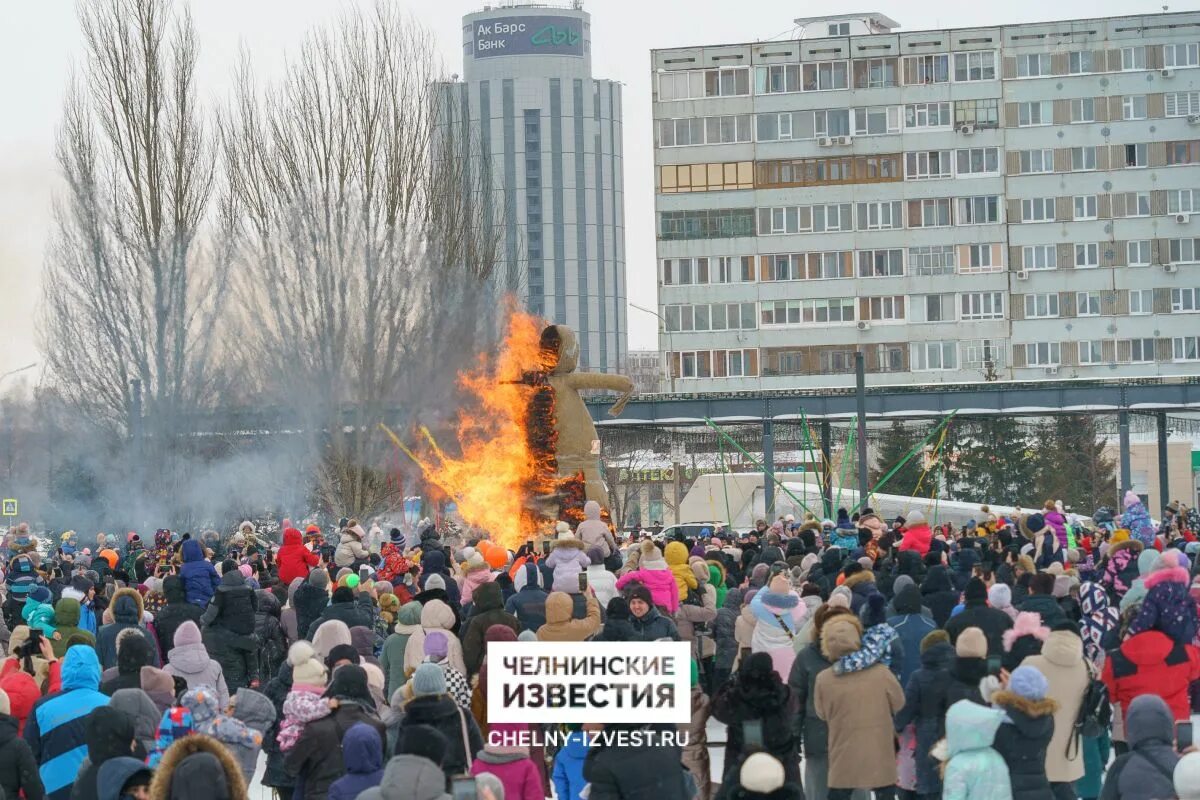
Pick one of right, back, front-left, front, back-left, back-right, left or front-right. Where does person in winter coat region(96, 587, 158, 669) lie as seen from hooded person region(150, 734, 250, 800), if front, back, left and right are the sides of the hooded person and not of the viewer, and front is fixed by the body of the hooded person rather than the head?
front

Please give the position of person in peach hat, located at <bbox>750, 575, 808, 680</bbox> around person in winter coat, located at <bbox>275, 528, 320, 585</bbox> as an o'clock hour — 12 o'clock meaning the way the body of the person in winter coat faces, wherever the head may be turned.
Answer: The person in peach hat is roughly at 5 o'clock from the person in winter coat.

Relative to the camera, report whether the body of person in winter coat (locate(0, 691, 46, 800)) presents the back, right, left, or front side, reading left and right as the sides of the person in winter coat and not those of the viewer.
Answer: back

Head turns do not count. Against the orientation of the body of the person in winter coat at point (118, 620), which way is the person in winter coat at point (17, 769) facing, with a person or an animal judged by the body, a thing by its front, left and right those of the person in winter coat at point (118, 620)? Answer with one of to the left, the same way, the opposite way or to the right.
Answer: the same way

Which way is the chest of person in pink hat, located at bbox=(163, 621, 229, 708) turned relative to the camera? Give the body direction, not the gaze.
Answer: away from the camera

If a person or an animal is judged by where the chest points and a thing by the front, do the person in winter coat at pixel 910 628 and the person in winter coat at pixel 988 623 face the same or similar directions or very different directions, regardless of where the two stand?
same or similar directions

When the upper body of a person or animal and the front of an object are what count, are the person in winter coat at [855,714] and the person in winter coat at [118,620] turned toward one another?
no

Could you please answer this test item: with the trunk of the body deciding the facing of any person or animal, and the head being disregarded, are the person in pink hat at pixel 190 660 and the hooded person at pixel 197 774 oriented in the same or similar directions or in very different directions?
same or similar directions

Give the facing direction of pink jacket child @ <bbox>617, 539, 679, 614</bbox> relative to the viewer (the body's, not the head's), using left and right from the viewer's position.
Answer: facing away from the viewer

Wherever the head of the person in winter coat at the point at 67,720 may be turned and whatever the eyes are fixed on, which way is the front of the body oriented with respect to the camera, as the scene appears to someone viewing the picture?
away from the camera

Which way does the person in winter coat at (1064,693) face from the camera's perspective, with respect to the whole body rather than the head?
away from the camera

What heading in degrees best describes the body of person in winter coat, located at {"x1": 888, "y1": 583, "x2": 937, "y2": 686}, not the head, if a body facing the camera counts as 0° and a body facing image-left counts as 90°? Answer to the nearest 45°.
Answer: approximately 180°

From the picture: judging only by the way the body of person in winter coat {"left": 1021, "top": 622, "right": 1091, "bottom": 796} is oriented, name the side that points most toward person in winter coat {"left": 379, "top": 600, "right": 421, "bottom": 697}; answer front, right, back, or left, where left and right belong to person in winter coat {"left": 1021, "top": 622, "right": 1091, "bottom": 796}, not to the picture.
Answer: left

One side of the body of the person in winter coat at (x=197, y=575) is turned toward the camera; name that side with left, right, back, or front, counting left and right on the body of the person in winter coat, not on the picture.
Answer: back

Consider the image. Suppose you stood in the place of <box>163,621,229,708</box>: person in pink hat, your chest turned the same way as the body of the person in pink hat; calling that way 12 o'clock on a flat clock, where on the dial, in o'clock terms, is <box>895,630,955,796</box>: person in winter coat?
The person in winter coat is roughly at 4 o'clock from the person in pink hat.

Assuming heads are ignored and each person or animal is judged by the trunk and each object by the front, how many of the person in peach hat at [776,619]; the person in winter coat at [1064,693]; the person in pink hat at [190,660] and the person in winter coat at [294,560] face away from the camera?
4

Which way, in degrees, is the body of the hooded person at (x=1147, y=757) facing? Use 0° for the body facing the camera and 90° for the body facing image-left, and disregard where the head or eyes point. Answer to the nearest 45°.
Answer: approximately 180°

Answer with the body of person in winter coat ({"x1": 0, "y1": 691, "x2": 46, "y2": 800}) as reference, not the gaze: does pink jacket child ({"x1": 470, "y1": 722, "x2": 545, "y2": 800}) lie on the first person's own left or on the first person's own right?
on the first person's own right

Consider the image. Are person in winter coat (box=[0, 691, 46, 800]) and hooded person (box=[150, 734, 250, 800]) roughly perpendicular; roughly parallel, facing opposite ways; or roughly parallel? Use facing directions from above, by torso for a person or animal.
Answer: roughly parallel

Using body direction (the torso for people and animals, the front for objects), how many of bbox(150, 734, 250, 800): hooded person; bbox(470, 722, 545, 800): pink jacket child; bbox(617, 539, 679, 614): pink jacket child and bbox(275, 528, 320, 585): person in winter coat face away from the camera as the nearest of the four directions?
4

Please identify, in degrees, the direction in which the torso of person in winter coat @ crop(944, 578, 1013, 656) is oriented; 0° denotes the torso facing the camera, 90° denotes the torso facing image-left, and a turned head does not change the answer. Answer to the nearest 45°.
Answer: approximately 180°

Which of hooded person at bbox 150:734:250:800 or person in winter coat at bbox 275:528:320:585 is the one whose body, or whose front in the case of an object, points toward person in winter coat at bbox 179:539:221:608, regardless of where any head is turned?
the hooded person
